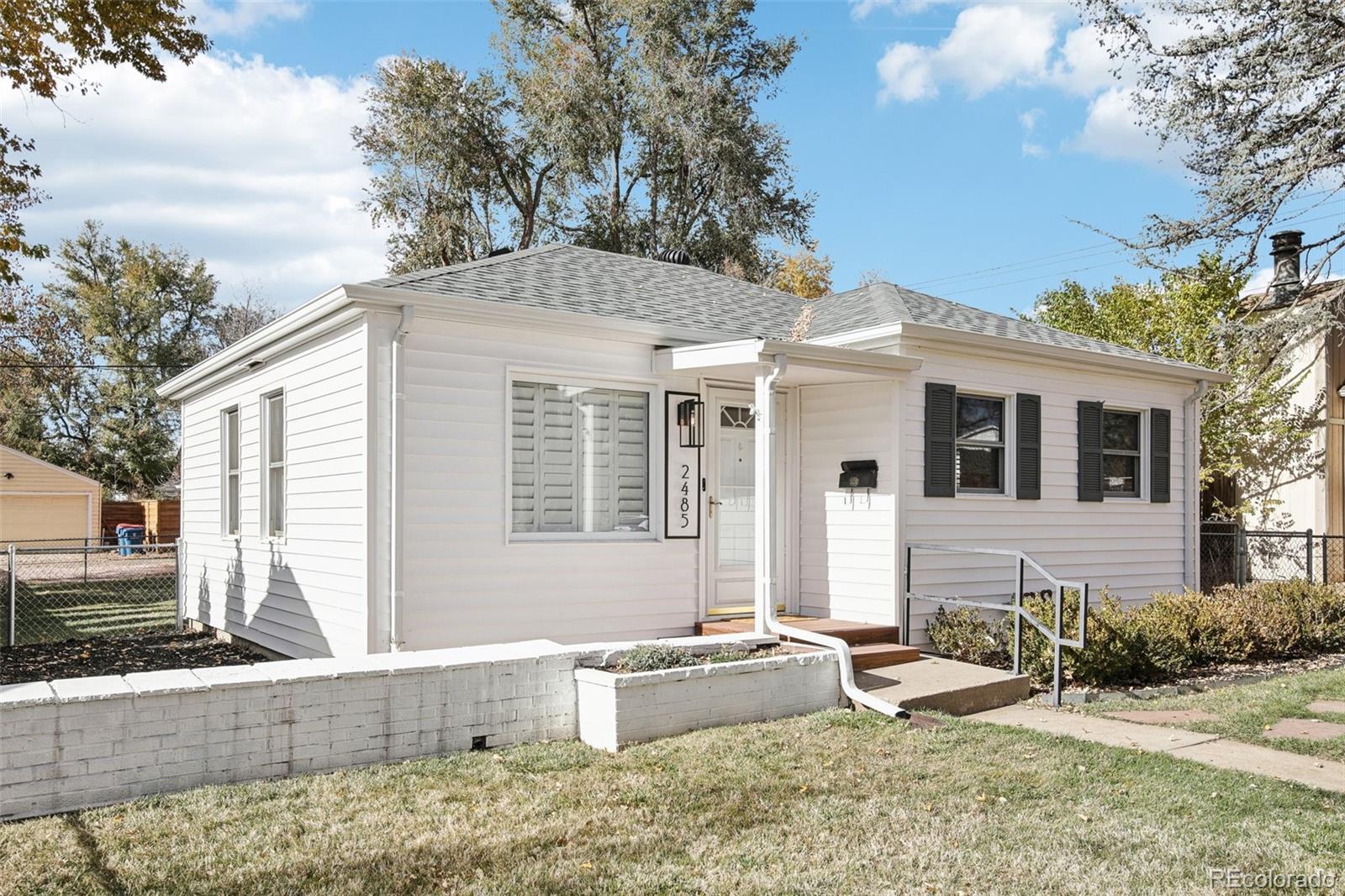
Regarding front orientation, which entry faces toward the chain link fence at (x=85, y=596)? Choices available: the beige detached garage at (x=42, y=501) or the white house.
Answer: the beige detached garage

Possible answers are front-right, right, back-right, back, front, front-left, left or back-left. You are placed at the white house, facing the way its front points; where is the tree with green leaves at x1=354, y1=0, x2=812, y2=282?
back-left

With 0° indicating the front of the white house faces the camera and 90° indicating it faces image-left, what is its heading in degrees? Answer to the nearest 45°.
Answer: approximately 315°

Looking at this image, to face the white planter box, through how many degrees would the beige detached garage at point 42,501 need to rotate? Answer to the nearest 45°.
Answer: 0° — it already faces it

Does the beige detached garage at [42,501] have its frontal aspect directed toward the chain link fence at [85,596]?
yes

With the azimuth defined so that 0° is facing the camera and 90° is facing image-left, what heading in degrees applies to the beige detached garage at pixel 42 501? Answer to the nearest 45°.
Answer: approximately 0°

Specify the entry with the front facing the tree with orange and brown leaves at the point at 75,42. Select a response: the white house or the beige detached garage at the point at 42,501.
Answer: the beige detached garage
